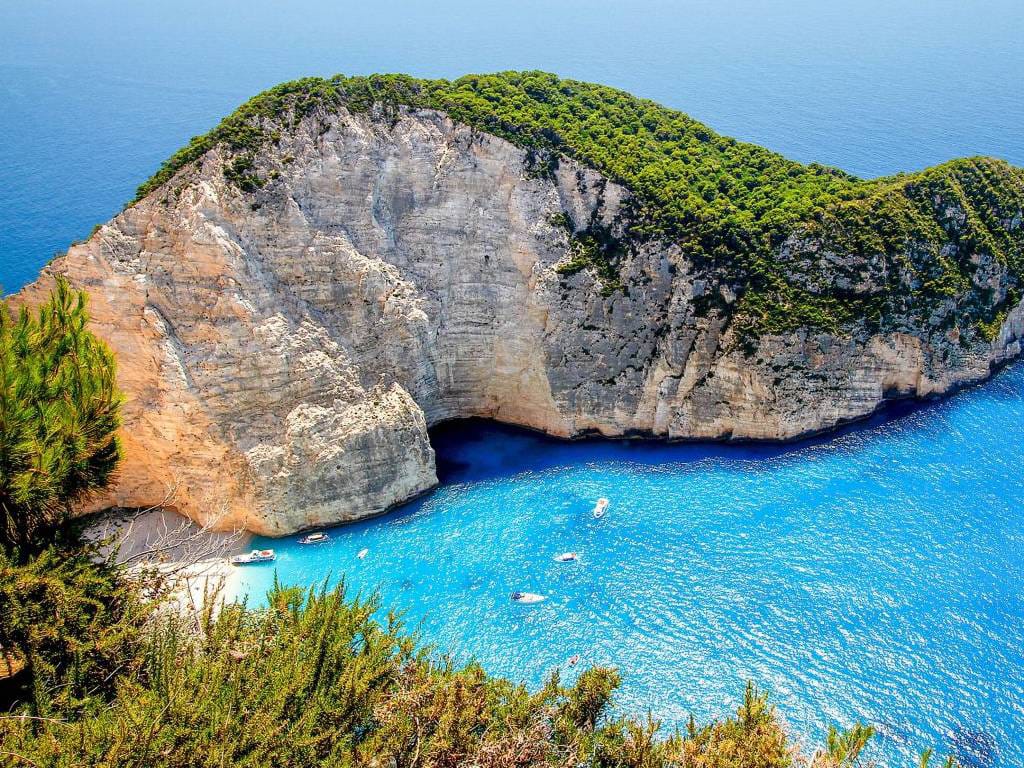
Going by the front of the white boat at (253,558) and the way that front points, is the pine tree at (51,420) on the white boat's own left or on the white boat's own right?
on the white boat's own left

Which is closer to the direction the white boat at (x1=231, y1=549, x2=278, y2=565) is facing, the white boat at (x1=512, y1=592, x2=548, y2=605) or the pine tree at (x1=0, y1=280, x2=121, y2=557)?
the pine tree

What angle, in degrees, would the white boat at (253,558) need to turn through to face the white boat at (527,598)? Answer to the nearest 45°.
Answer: approximately 135° to its left

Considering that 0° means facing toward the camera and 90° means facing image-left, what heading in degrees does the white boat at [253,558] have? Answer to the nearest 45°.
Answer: approximately 90°

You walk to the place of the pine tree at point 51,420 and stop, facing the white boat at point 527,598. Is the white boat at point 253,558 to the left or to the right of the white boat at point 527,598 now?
left
